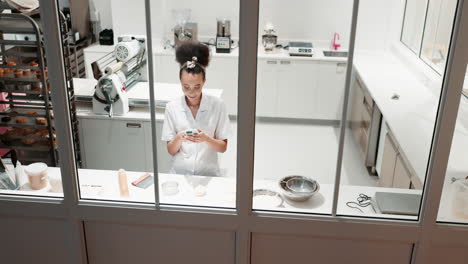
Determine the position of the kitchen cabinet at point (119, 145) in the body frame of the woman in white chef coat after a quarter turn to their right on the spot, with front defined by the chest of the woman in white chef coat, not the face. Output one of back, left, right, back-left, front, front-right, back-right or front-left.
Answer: front-right

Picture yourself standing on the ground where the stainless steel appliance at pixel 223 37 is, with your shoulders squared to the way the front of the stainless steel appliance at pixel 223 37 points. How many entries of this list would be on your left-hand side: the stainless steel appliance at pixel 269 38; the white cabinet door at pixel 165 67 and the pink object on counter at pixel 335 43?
2

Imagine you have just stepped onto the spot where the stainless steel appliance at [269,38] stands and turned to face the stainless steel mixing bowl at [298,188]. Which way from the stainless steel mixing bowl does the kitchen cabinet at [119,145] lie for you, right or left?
right

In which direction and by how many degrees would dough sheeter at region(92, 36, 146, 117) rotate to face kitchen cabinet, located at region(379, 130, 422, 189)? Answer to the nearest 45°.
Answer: approximately 45° to its left

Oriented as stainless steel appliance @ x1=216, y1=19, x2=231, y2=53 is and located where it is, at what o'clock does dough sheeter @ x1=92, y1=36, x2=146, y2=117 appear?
The dough sheeter is roughly at 1 o'clock from the stainless steel appliance.

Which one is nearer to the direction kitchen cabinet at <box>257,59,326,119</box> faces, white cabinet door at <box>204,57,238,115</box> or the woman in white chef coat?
the woman in white chef coat
